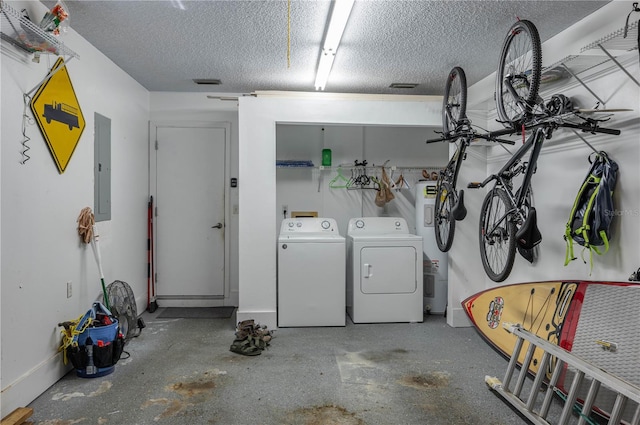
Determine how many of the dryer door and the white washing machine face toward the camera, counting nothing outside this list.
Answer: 2

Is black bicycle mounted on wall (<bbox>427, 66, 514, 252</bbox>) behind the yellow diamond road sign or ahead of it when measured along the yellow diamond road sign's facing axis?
ahead

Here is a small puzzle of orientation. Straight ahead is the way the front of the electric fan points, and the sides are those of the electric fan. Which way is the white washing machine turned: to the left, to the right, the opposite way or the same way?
to the right

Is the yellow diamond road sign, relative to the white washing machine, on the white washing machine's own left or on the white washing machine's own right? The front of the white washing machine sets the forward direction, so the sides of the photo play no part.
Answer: on the white washing machine's own right

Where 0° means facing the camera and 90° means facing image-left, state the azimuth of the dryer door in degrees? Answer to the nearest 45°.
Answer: approximately 0°

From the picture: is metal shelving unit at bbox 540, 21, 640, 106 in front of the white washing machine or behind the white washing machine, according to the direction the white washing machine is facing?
in front

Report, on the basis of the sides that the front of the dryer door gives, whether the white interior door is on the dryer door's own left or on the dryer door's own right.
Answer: on the dryer door's own right

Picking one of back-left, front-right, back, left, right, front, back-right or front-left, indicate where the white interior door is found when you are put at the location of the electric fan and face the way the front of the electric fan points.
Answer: left

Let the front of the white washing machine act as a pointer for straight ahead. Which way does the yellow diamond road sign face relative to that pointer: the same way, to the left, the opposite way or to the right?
to the left

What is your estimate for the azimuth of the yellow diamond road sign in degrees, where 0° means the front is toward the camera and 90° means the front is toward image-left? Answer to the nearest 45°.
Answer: approximately 315°

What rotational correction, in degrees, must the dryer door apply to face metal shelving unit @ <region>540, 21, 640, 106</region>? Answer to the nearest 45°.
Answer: approximately 45° to its left
